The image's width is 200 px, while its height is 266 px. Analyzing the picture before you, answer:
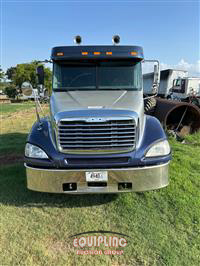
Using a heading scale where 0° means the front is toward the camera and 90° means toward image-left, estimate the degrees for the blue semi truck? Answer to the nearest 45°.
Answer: approximately 0°

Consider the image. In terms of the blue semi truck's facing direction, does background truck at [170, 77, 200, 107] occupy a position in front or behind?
behind

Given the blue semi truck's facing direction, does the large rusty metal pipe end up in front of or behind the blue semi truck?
behind
